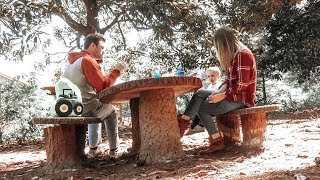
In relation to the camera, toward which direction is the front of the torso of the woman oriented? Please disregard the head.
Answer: to the viewer's left

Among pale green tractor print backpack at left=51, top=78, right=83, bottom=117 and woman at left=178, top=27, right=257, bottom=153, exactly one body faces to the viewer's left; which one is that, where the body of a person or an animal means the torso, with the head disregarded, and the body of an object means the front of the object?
the woman

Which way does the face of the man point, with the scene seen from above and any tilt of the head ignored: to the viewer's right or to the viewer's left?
to the viewer's right

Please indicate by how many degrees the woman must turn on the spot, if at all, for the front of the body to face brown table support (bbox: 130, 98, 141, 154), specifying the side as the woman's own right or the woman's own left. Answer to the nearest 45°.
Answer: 0° — they already face it

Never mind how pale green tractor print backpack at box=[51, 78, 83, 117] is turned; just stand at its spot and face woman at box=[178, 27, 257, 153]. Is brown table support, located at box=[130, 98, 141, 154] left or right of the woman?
left
